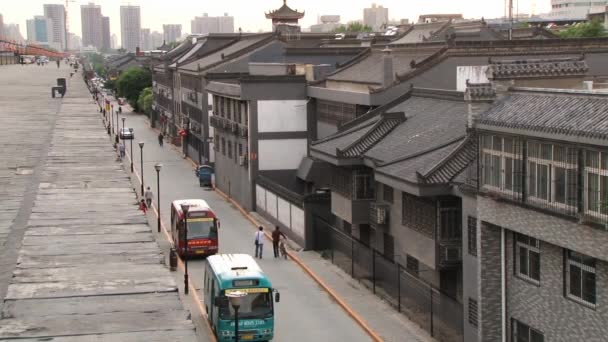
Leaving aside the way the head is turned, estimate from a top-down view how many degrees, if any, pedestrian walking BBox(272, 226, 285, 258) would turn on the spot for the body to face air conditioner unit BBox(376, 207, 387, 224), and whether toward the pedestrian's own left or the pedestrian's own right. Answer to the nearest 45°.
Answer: approximately 135° to the pedestrian's own right

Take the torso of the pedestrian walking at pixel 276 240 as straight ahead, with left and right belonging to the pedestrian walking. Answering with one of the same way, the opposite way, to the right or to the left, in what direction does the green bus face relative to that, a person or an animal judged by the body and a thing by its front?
the opposite way

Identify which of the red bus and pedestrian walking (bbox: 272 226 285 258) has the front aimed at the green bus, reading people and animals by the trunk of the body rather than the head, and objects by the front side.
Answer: the red bus

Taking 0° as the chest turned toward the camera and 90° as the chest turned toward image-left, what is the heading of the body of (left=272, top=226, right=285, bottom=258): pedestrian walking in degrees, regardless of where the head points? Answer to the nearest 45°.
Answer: approximately 180°

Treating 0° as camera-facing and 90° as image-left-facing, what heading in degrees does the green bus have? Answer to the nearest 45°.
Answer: approximately 0°

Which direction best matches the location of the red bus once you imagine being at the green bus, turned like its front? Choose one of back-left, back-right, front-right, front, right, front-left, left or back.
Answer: back

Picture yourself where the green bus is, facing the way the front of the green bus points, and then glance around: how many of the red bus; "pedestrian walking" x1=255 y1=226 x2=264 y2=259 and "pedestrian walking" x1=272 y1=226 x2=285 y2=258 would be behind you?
3

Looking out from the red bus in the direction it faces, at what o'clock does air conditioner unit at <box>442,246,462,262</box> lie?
The air conditioner unit is roughly at 11 o'clock from the red bus.

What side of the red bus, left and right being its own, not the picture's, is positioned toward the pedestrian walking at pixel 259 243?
left

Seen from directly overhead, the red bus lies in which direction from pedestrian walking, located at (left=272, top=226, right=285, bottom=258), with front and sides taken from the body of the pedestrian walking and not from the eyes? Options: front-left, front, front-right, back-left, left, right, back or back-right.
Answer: left

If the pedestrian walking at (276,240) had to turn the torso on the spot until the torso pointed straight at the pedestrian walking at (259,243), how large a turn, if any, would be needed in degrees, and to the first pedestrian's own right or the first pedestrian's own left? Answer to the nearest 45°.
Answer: approximately 90° to the first pedestrian's own left

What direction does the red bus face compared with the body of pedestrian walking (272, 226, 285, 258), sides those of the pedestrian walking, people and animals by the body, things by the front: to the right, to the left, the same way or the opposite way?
the opposite way

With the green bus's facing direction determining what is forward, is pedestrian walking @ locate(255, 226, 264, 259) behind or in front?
behind
